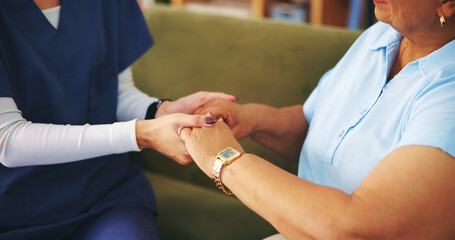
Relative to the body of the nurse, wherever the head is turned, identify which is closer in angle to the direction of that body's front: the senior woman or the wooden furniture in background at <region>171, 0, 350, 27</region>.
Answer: the senior woman

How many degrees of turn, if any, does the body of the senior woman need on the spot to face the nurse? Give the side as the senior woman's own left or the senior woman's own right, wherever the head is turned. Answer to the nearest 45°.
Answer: approximately 45° to the senior woman's own right

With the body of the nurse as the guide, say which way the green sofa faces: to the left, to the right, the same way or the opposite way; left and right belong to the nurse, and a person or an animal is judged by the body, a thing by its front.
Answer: to the right

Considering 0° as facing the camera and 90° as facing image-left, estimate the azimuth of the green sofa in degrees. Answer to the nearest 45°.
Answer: approximately 45°

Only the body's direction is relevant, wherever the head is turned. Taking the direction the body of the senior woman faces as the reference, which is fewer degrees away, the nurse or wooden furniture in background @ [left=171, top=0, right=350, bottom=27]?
the nurse

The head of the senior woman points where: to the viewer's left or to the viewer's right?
to the viewer's left

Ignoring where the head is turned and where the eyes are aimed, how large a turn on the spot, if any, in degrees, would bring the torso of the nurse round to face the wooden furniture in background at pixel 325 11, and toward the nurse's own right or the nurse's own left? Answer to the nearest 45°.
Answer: approximately 90° to the nurse's own left

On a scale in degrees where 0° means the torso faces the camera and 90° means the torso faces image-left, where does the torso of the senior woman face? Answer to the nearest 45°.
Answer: approximately 45°

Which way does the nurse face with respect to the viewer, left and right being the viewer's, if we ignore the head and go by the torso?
facing the viewer and to the right of the viewer
